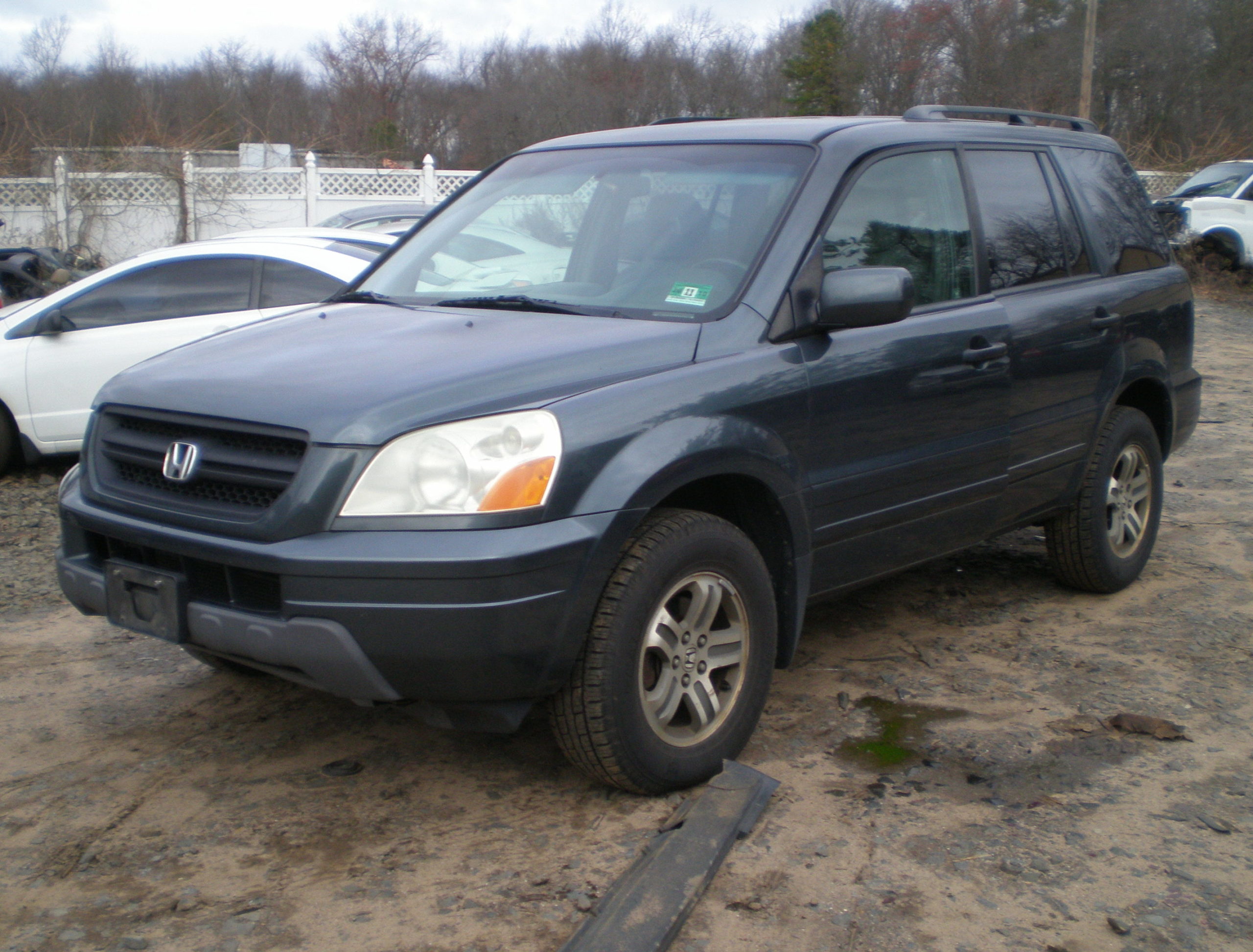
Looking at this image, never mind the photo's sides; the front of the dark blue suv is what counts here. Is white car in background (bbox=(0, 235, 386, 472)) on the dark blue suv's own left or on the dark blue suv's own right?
on the dark blue suv's own right

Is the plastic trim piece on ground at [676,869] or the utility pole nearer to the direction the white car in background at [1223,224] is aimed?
the plastic trim piece on ground

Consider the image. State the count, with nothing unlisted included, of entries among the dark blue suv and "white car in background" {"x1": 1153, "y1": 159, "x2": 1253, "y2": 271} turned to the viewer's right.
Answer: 0

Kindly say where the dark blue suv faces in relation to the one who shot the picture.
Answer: facing the viewer and to the left of the viewer

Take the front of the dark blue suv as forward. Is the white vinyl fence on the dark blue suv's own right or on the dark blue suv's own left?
on the dark blue suv's own right

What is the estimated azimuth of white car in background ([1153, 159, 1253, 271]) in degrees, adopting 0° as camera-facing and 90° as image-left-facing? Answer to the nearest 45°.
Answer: approximately 45°

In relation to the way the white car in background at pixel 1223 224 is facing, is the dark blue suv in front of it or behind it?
in front

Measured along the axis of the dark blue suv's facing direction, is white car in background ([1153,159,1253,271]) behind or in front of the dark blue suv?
behind
